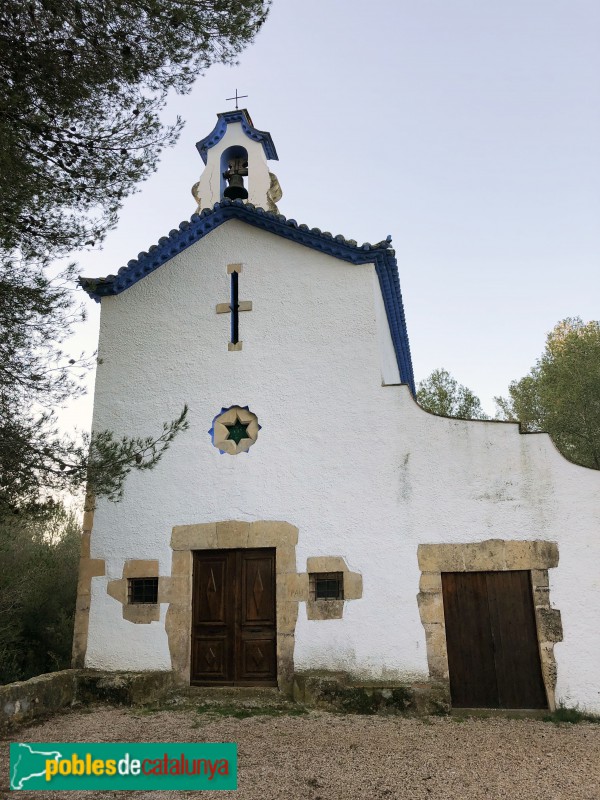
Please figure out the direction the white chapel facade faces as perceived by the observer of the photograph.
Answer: facing the viewer

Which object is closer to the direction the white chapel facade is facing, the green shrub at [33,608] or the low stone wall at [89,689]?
the low stone wall

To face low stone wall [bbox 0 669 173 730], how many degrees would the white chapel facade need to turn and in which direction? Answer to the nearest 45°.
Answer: approximately 90° to its right

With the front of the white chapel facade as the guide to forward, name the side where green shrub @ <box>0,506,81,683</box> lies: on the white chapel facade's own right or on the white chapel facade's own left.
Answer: on the white chapel facade's own right
